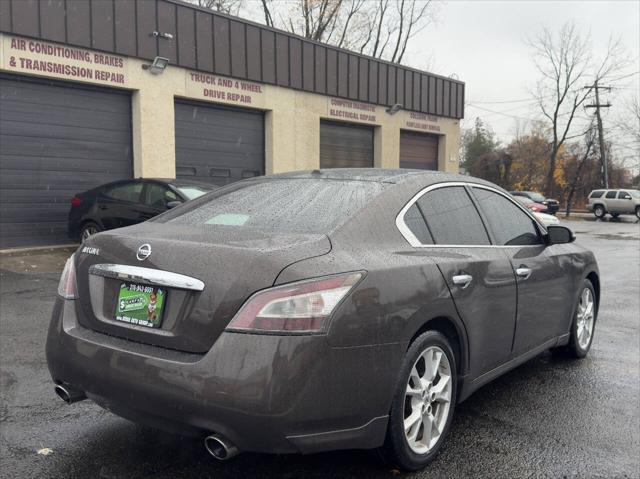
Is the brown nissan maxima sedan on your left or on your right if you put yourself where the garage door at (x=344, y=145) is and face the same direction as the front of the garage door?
on your right

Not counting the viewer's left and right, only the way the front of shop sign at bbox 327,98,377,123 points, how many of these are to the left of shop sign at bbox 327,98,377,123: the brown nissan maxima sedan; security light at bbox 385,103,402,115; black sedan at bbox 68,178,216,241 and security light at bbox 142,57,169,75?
1

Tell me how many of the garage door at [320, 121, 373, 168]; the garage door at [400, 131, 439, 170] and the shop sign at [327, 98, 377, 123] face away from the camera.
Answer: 0

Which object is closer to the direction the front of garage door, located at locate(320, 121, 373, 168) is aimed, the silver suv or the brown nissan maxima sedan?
the brown nissan maxima sedan

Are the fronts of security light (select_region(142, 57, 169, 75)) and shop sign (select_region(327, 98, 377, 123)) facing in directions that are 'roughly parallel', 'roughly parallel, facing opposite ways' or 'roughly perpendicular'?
roughly parallel

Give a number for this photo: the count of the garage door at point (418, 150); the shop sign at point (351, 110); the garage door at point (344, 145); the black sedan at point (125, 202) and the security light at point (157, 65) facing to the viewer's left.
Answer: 0

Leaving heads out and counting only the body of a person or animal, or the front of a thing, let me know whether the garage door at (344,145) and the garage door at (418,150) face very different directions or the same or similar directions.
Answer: same or similar directions

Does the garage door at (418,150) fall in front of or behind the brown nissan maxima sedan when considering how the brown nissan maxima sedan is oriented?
in front

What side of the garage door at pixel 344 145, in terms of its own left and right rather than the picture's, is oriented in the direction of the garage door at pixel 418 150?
left

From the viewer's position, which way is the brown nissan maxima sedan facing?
facing away from the viewer and to the right of the viewer

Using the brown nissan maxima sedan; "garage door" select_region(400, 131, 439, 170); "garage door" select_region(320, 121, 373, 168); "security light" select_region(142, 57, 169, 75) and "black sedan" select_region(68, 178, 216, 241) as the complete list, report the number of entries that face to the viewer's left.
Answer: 0

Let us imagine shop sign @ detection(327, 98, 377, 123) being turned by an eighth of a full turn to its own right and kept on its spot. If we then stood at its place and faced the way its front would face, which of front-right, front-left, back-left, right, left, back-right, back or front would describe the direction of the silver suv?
back-left

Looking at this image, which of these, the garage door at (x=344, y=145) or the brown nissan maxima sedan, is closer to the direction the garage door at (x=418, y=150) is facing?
the brown nissan maxima sedan

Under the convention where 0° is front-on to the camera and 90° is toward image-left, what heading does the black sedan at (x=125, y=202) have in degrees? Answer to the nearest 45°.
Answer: approximately 315°

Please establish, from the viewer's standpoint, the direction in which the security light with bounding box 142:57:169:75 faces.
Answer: facing the viewer and to the right of the viewer

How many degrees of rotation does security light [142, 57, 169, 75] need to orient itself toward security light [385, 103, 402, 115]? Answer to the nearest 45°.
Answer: approximately 90° to its left

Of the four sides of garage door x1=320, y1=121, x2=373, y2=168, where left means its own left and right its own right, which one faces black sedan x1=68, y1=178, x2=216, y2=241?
right

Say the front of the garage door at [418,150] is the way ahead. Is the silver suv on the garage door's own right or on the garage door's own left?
on the garage door's own left

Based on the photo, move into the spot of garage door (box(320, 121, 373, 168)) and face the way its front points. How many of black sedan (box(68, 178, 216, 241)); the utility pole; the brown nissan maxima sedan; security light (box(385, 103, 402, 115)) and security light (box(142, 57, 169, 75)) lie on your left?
2
